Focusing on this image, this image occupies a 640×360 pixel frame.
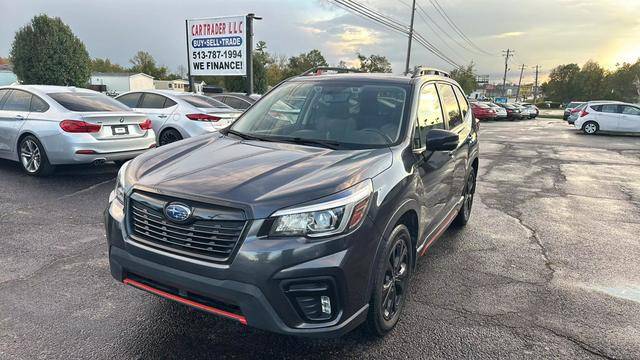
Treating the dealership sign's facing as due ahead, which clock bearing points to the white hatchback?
The white hatchback is roughly at 9 o'clock from the dealership sign.

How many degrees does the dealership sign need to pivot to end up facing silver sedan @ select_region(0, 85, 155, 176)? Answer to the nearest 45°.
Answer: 0° — it already faces it

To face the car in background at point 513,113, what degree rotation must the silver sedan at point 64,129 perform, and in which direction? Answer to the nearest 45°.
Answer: approximately 90° to its right

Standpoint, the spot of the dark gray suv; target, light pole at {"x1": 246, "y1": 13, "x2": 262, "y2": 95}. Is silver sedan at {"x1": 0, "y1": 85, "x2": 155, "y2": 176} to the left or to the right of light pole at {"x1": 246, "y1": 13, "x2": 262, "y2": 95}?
left

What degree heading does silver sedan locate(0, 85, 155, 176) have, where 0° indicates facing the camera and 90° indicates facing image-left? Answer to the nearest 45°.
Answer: approximately 135°

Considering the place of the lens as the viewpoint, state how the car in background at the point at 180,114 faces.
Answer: facing away from the viewer and to the left of the viewer

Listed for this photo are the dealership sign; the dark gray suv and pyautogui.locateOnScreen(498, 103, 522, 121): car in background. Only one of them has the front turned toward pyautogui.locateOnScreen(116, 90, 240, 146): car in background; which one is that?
the dealership sign

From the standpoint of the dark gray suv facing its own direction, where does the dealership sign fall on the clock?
The dealership sign is roughly at 4 o'clock from the dark gray suv.

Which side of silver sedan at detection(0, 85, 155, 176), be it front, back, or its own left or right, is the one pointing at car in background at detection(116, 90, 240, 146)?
right

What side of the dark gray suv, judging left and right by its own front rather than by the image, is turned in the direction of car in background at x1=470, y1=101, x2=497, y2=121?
back
